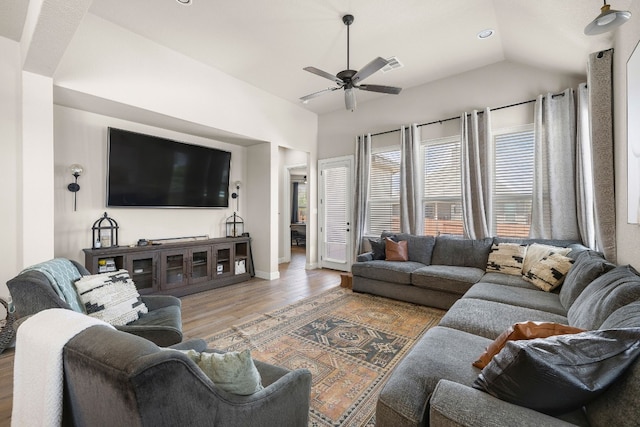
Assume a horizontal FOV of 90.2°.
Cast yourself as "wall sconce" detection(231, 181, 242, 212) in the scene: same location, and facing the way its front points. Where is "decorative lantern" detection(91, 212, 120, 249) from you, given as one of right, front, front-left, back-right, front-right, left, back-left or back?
right

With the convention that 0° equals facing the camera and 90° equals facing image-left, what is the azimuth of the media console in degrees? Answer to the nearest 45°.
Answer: approximately 315°

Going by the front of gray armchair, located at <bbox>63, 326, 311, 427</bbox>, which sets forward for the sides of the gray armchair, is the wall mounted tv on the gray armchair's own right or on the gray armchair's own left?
on the gray armchair's own left

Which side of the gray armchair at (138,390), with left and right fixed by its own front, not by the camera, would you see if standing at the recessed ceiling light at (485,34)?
front

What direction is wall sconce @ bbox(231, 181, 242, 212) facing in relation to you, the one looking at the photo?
facing the viewer and to the right of the viewer

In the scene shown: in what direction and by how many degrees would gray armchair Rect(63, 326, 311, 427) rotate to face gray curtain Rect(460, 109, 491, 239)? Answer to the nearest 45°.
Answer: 0° — it already faces it

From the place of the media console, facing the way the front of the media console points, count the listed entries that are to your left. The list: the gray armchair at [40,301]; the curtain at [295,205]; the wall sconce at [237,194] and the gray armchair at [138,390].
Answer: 2

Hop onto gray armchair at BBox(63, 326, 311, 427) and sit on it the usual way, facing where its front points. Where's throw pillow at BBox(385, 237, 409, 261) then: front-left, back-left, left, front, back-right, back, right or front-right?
front

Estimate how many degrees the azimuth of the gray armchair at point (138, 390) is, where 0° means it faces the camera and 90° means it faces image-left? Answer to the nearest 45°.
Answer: approximately 225°

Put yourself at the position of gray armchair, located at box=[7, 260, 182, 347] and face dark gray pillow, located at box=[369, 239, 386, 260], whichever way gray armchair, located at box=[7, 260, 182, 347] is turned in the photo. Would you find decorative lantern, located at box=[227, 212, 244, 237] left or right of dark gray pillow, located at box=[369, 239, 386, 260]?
left

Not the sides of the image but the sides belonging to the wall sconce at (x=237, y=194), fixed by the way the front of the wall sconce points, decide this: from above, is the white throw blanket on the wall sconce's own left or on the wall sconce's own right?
on the wall sconce's own right

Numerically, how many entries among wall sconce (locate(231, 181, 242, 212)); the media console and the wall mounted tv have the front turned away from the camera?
0

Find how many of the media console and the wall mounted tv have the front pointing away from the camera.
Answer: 0

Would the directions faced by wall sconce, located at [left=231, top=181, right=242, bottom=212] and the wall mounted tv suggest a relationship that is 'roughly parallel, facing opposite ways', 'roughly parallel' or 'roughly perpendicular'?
roughly parallel

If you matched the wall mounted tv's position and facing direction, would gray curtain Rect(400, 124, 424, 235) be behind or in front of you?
in front

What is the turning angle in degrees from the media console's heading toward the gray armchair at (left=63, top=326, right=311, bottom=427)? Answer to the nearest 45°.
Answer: approximately 45° to its right

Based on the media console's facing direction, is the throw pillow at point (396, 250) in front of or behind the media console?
in front
